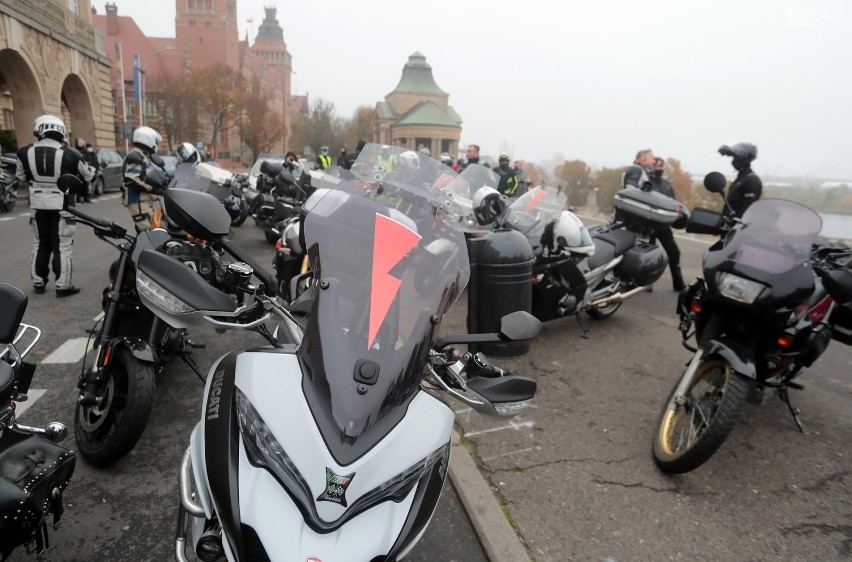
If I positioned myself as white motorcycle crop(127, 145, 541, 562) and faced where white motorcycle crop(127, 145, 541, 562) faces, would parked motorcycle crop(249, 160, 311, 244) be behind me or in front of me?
behind

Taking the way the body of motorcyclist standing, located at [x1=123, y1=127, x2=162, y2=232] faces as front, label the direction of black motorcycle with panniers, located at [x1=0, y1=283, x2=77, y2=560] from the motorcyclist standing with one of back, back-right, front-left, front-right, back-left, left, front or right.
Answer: right

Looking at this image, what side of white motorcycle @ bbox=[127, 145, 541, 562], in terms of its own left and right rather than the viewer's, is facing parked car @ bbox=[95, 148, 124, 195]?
back

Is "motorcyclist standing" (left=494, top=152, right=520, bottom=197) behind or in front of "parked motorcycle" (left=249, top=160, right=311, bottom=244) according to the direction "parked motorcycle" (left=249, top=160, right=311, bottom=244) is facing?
behind

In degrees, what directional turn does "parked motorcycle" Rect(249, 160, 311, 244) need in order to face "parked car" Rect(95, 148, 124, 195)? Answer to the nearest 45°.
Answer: approximately 90° to its right

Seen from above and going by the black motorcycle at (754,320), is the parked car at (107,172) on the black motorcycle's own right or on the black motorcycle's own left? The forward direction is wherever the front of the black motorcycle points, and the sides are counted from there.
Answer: on the black motorcycle's own right

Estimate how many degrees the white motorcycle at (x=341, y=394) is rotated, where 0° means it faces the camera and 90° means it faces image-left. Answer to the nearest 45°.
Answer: approximately 0°

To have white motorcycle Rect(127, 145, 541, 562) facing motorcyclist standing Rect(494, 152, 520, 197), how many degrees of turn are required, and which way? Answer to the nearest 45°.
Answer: approximately 180°

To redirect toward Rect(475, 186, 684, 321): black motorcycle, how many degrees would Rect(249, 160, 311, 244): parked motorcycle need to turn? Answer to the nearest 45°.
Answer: approximately 90° to its left

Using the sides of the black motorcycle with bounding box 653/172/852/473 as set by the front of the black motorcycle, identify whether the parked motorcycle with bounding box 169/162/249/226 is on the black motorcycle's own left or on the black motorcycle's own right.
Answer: on the black motorcycle's own right
